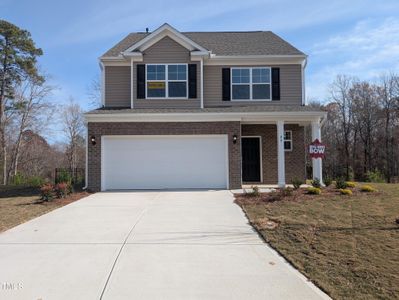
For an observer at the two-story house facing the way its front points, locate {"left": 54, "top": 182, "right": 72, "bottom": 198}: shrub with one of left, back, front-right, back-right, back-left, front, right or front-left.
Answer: front-right

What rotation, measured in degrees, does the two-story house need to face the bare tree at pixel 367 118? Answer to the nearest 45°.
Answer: approximately 135° to its left

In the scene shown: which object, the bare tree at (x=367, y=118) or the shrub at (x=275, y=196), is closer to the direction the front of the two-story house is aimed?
the shrub

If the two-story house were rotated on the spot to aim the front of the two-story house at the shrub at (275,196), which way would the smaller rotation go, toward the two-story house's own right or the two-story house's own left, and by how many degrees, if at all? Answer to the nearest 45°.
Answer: approximately 45° to the two-story house's own left

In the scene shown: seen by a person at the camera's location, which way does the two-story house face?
facing the viewer

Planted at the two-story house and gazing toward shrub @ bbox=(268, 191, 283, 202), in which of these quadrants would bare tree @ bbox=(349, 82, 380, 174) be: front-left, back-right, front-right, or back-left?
back-left

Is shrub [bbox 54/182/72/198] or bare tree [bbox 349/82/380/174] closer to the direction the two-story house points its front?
the shrub

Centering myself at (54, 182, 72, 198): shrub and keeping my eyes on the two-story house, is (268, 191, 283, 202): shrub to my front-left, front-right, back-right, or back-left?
front-right

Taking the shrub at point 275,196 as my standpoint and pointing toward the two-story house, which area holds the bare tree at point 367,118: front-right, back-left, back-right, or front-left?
front-right
